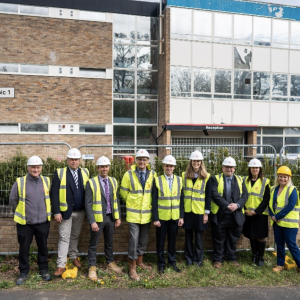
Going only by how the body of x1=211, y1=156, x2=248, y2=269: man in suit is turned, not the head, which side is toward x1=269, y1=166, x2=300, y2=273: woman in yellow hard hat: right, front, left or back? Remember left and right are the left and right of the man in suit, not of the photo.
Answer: left

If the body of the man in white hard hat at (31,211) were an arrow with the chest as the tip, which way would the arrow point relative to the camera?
toward the camera

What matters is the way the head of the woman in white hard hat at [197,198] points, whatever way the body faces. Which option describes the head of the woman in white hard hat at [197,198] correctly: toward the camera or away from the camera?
toward the camera

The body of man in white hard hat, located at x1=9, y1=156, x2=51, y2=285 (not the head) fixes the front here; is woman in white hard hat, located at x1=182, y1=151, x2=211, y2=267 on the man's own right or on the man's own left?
on the man's own left

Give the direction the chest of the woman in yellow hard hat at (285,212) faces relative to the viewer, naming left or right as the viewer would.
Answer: facing the viewer and to the left of the viewer

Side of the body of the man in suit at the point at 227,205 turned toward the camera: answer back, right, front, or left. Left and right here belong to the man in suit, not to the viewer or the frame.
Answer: front

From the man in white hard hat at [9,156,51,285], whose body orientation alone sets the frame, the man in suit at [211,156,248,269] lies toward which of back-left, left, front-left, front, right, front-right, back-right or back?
left

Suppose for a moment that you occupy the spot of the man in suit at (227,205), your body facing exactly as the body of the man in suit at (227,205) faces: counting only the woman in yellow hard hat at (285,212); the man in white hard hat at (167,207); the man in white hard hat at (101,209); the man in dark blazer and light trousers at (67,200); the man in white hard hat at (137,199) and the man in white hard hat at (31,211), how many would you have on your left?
1

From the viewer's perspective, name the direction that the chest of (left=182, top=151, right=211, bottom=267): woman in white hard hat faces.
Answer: toward the camera

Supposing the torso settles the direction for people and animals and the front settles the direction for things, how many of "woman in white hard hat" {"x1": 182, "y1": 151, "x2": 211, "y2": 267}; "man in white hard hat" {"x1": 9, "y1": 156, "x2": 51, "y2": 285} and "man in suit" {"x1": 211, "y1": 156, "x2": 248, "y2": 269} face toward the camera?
3
